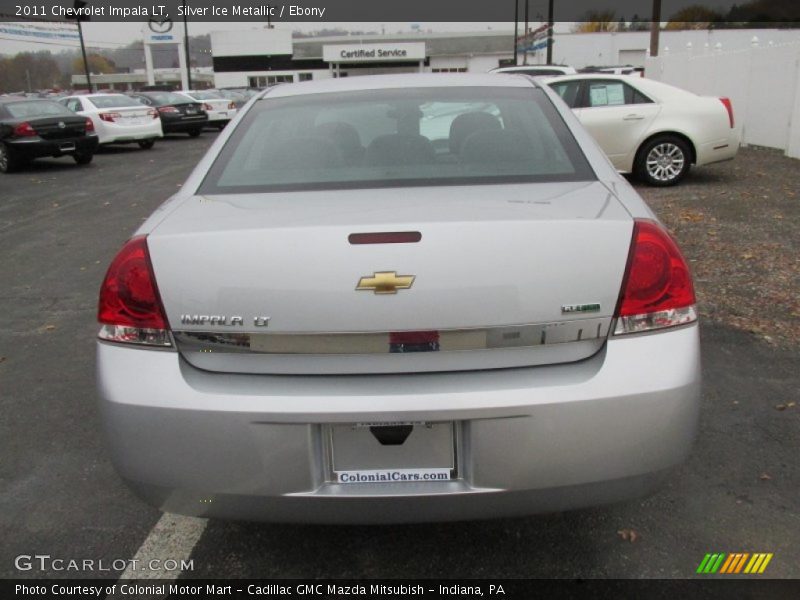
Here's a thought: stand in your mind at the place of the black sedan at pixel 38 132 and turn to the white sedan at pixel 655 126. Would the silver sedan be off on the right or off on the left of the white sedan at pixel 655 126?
right

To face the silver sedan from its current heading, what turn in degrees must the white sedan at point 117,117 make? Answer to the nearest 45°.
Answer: approximately 135° to its left

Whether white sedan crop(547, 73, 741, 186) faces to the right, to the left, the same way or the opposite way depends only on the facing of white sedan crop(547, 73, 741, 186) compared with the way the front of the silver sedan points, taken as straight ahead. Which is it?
to the left

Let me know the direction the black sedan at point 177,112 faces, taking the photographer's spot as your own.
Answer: facing away from the viewer and to the left of the viewer

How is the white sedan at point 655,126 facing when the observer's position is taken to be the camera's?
facing to the left of the viewer

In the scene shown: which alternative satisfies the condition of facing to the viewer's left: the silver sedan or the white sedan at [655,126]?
the white sedan

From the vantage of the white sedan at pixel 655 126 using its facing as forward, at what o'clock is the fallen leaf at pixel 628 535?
The fallen leaf is roughly at 9 o'clock from the white sedan.

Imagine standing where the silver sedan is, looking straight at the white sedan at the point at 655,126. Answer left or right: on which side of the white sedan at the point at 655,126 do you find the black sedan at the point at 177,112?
left

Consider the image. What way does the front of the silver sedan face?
away from the camera

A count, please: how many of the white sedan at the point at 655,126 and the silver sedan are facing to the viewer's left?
1

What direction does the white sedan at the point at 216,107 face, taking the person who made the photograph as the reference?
facing away from the viewer and to the left of the viewer

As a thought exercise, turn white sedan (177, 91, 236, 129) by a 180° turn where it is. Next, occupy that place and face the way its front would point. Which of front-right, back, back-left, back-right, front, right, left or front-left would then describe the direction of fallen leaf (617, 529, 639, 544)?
front-right
